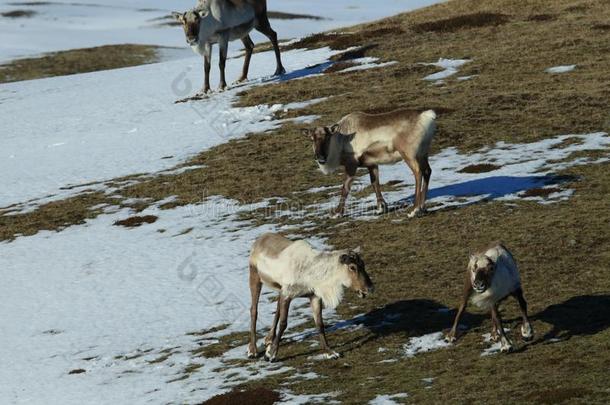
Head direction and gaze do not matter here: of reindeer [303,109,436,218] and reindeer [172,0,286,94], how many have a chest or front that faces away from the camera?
0

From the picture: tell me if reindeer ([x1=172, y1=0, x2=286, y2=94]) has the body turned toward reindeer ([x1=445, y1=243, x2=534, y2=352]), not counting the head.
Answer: no

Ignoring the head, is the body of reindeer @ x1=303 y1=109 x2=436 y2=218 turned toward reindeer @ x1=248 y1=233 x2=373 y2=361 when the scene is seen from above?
no

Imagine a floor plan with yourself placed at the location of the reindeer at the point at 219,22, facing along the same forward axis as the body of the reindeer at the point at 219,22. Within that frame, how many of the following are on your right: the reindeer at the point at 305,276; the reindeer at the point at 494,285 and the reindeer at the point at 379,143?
0

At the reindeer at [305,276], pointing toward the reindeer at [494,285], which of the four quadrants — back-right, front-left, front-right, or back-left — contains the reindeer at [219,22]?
back-left

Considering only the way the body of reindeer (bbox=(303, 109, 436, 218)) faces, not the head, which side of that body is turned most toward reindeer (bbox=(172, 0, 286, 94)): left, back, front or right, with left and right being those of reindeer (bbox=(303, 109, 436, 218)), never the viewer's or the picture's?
right

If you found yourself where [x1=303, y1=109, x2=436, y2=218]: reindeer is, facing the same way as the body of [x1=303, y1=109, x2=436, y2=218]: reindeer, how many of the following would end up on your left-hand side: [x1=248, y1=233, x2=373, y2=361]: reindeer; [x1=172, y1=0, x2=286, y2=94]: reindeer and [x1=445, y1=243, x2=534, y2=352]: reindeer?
2

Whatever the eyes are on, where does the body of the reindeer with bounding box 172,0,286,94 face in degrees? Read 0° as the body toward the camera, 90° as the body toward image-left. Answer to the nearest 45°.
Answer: approximately 45°

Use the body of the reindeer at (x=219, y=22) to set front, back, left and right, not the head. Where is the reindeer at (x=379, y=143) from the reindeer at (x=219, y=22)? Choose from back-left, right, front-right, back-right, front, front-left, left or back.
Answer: front-left

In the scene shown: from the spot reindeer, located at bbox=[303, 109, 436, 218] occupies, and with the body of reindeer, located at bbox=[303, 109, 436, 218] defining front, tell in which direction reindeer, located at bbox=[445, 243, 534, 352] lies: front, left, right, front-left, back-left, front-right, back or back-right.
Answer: left

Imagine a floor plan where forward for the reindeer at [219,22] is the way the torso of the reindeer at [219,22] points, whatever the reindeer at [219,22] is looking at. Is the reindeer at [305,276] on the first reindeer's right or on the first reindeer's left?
on the first reindeer's left

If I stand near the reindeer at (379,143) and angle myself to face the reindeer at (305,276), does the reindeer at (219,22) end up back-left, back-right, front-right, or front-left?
back-right

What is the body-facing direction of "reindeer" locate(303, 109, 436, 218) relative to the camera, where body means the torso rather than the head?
to the viewer's left
